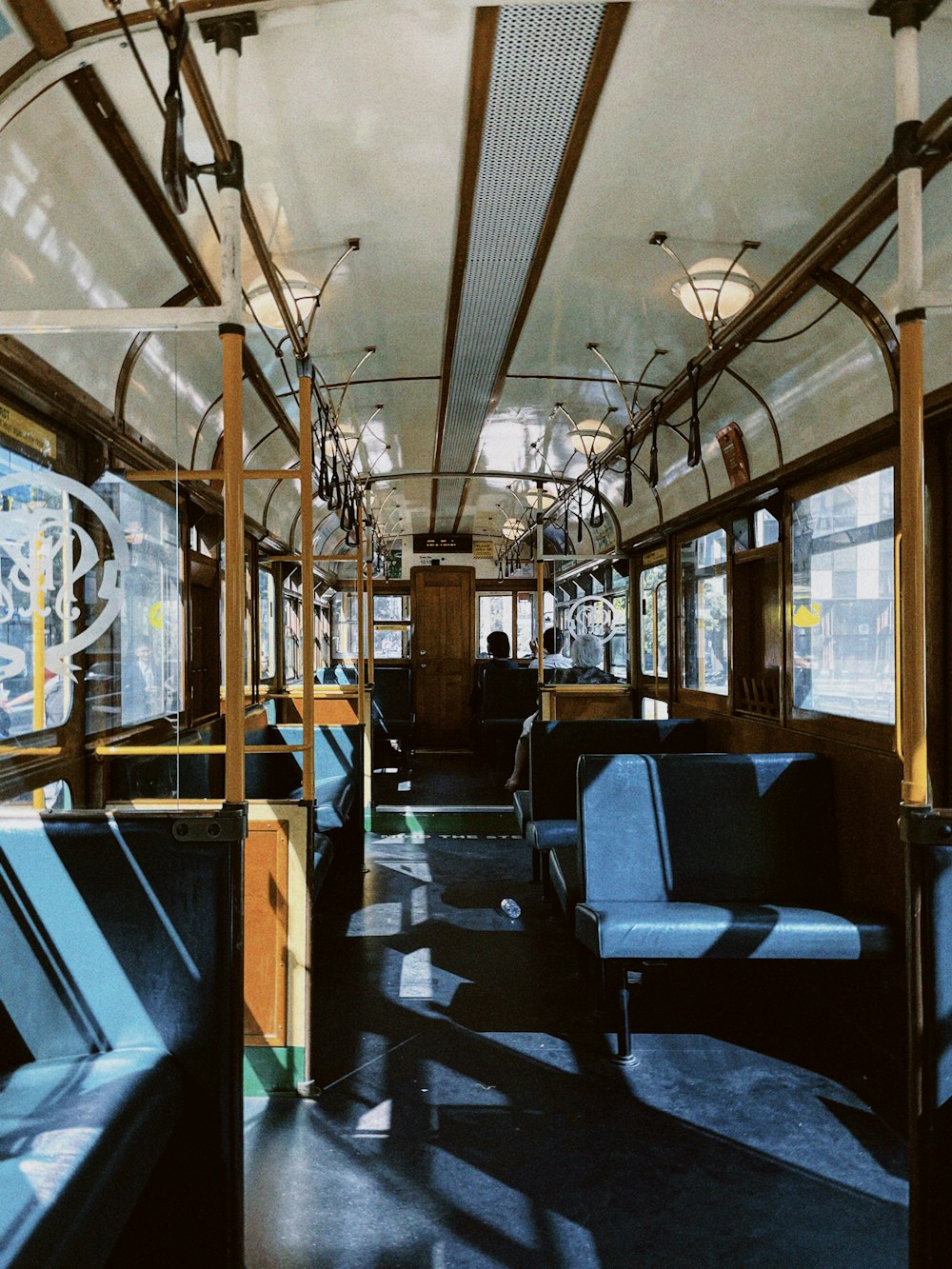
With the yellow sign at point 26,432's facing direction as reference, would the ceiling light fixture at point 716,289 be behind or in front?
in front

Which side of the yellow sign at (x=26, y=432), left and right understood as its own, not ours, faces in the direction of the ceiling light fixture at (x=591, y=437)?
left

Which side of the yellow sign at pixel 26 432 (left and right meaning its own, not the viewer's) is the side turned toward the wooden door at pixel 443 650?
left

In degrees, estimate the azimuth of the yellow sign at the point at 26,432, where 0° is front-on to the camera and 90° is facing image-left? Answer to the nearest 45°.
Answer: approximately 315°

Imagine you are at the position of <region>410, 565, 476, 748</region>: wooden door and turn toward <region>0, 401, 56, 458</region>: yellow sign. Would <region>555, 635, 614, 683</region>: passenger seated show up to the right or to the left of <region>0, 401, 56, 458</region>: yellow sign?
left

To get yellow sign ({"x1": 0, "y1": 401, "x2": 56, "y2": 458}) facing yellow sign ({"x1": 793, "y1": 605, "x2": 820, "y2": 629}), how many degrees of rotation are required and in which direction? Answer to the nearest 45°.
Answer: approximately 45° to its left

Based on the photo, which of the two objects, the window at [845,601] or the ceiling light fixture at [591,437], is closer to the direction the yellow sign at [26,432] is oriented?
the window

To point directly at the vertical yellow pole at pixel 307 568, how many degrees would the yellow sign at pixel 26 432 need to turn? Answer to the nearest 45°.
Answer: approximately 45° to its left

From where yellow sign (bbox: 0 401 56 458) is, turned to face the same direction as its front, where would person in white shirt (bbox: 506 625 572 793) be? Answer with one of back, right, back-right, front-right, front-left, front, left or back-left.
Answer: left

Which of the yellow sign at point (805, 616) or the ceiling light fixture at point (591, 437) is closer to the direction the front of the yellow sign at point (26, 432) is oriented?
the yellow sign
